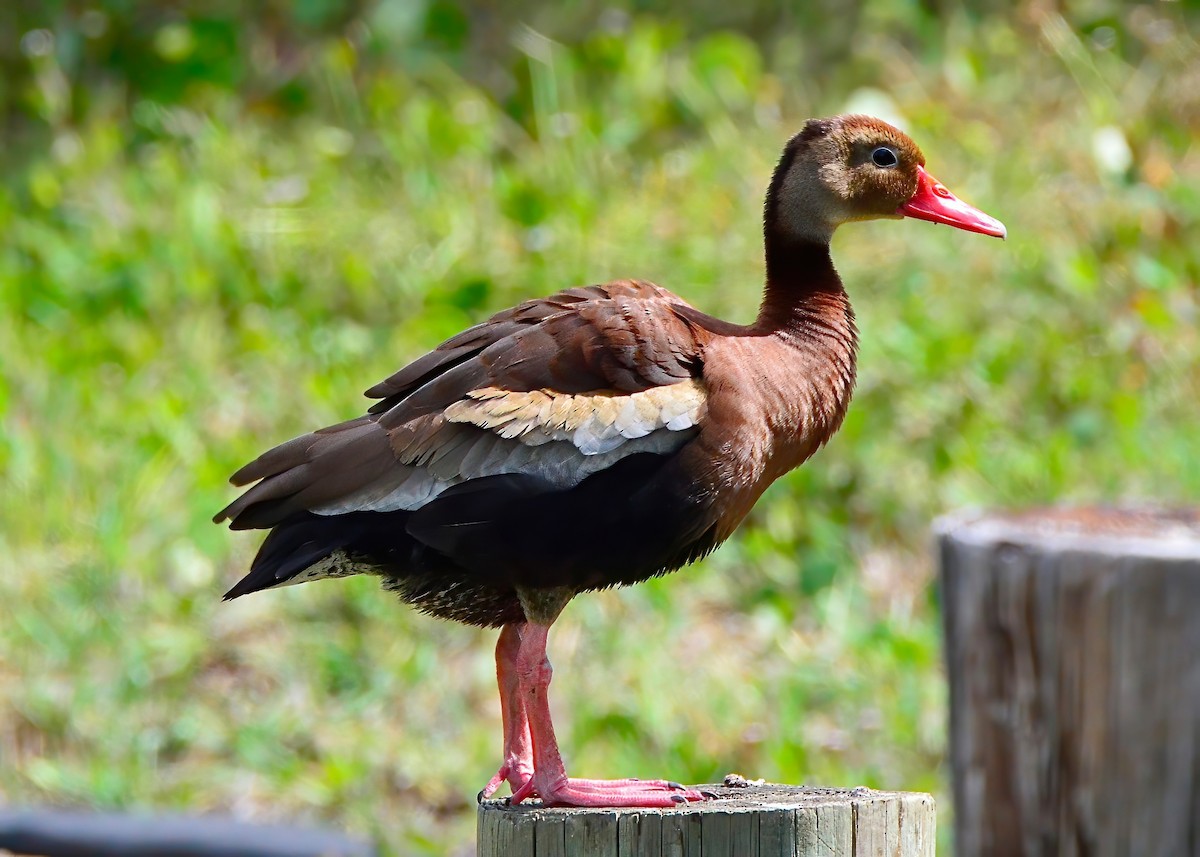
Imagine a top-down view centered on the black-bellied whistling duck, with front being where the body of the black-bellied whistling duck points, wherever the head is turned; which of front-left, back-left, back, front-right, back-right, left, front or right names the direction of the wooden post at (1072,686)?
front-left

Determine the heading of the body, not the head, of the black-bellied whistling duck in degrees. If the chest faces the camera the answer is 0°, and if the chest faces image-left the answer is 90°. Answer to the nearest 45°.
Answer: approximately 270°
